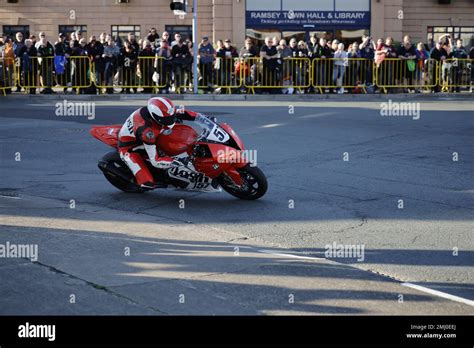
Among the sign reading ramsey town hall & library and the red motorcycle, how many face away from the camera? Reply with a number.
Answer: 0

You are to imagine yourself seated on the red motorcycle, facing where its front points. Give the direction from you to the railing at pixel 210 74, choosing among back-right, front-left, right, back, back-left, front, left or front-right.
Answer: back-left

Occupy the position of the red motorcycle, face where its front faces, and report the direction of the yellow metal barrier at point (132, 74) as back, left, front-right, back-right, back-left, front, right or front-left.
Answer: back-left

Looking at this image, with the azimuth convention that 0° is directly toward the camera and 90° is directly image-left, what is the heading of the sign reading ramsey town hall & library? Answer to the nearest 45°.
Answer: approximately 0°

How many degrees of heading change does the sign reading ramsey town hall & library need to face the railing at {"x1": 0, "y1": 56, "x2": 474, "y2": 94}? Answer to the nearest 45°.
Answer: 0° — it already faces it

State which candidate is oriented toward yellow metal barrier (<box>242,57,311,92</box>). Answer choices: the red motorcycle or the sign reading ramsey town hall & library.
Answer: the sign reading ramsey town hall & library

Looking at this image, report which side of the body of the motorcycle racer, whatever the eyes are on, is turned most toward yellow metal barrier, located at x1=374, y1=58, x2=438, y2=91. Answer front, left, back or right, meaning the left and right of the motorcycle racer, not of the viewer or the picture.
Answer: left

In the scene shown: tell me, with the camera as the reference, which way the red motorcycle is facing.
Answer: facing the viewer and to the right of the viewer

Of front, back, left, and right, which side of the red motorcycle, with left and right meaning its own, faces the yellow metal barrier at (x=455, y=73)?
left

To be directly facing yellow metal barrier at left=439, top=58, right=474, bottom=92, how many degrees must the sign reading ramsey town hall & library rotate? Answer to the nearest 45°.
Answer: approximately 45° to its left

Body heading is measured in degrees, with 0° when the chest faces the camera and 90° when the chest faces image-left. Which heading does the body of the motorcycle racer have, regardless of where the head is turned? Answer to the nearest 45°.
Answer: approximately 315°
